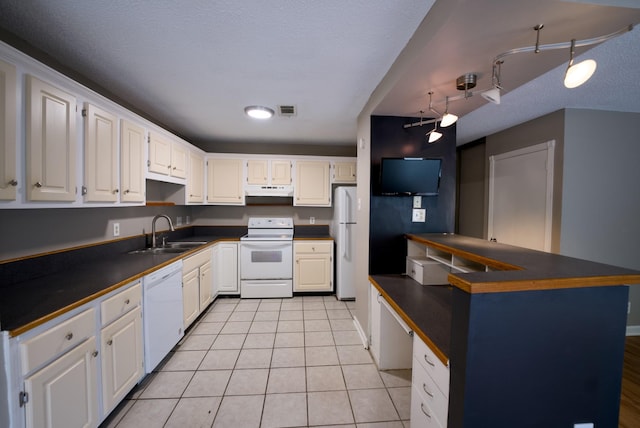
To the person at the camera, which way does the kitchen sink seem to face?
facing to the right of the viewer

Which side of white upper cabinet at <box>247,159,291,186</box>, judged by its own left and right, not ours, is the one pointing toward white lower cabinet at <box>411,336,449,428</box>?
front

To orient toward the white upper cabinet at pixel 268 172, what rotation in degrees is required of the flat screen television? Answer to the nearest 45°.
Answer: approximately 135° to its right

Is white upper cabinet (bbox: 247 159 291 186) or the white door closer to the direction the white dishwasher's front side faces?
the white door

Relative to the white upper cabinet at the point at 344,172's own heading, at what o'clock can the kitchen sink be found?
The kitchen sink is roughly at 2 o'clock from the white upper cabinet.

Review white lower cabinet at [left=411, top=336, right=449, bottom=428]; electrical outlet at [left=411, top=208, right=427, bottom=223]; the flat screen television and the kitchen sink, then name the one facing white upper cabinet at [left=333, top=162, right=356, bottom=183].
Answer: the kitchen sink

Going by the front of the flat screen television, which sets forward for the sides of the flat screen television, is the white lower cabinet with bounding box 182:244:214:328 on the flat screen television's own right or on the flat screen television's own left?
on the flat screen television's own right

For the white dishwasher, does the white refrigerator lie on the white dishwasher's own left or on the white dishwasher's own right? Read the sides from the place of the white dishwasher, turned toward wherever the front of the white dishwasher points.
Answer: on the white dishwasher's own left

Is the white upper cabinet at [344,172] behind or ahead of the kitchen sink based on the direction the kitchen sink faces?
ahead

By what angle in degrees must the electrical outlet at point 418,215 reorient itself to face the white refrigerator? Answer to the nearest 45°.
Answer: approximately 135° to its right

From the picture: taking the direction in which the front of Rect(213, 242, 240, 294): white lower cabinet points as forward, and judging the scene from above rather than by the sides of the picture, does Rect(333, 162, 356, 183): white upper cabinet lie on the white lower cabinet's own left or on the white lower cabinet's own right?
on the white lower cabinet's own left

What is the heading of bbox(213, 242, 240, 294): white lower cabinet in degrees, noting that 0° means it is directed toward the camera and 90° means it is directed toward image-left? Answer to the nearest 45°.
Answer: approximately 0°
